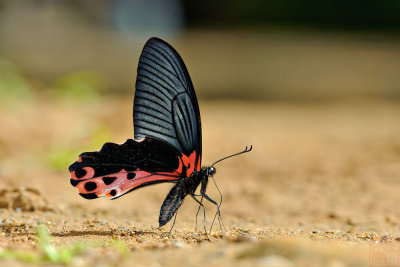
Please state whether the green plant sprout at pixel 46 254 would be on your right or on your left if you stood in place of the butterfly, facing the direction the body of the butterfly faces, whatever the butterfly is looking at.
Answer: on your right

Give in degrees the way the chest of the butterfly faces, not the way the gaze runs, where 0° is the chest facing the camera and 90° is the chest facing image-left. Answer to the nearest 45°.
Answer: approximately 270°
